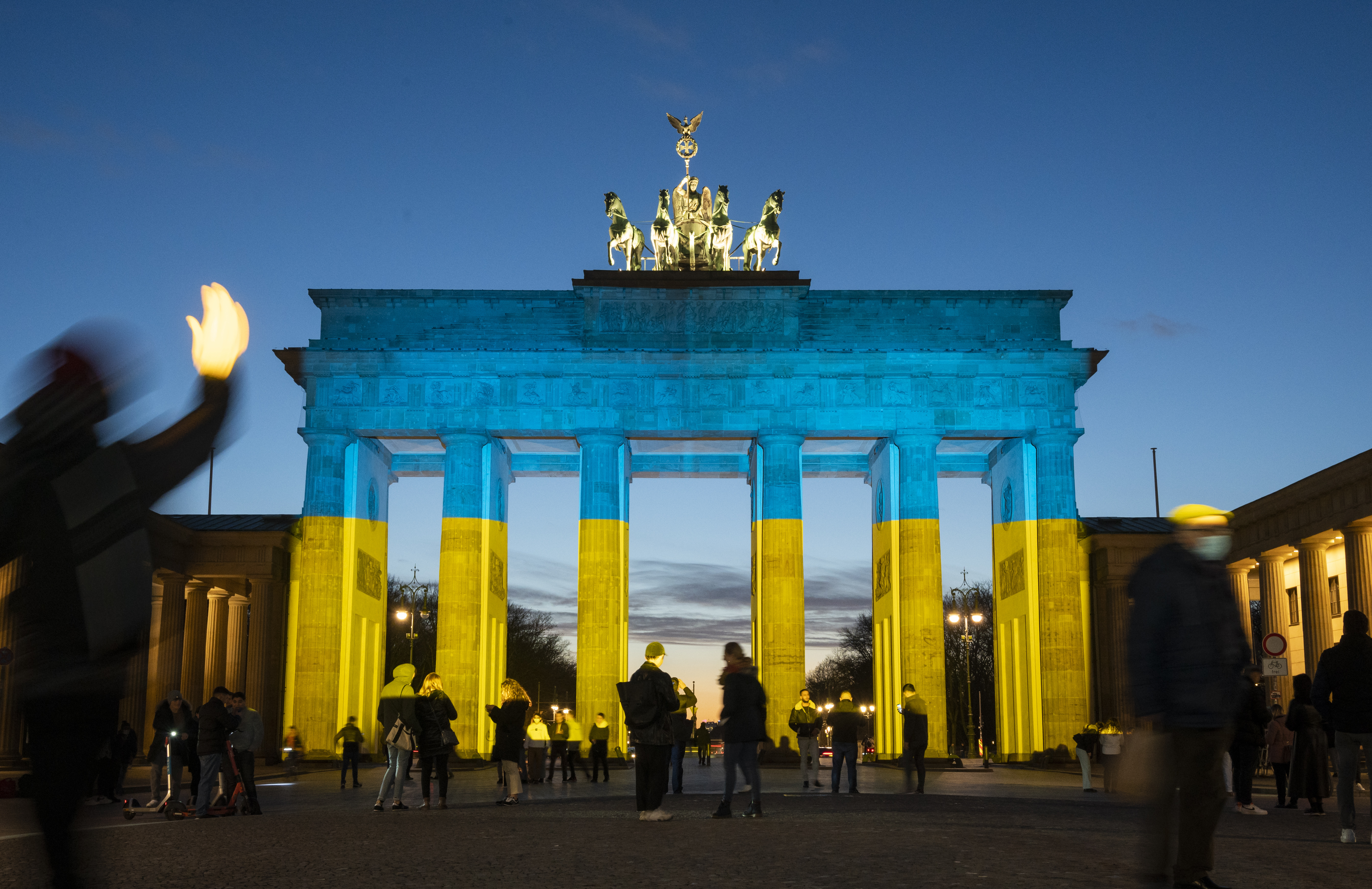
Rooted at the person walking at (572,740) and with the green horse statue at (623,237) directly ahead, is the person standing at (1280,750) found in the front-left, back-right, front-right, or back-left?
back-right

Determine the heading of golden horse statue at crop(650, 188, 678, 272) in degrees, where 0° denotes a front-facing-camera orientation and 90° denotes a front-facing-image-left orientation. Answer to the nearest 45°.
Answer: approximately 0°

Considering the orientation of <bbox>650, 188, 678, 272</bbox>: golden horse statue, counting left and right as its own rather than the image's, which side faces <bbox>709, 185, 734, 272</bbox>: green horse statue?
left

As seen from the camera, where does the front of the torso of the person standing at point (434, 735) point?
away from the camera

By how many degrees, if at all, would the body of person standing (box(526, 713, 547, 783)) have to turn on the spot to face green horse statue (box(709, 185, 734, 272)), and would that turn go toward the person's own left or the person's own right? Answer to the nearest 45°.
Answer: approximately 180°
